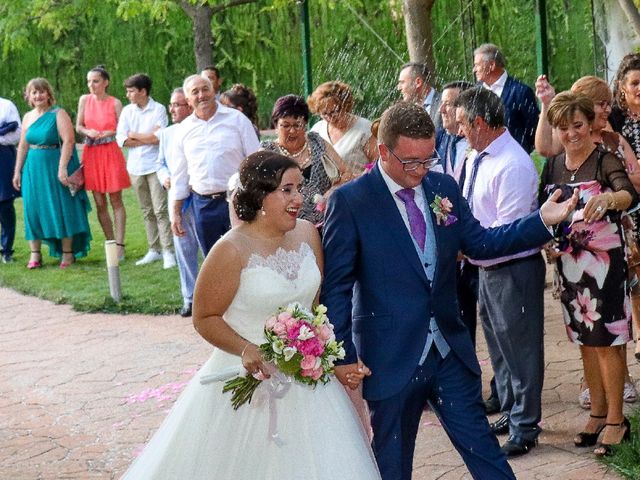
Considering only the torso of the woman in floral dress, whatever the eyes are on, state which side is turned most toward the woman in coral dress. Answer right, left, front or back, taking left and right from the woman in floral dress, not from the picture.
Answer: right

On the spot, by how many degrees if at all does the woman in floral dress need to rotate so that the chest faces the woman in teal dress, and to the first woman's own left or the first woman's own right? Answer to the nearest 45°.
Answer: approximately 90° to the first woman's own right

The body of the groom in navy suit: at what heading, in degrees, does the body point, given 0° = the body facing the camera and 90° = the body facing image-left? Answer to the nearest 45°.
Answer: approximately 315°

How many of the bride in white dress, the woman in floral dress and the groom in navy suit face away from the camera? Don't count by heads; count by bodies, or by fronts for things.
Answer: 0

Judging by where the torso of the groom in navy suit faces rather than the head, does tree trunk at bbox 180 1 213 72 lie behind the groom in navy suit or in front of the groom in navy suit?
behind

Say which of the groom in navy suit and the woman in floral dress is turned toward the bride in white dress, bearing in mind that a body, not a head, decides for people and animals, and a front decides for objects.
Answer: the woman in floral dress

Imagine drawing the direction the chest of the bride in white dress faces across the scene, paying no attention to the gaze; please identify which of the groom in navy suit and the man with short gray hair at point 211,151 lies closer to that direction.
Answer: the groom in navy suit

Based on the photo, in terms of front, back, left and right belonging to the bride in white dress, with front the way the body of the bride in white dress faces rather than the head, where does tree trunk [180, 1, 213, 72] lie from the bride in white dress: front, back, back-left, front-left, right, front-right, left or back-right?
back-left

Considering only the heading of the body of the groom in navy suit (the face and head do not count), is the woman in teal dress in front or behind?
behind

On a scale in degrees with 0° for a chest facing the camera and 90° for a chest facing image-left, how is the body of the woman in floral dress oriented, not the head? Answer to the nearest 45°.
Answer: approximately 45°

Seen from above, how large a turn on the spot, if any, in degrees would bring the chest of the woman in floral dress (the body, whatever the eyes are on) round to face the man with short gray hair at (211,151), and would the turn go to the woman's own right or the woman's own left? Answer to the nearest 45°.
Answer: approximately 90° to the woman's own right

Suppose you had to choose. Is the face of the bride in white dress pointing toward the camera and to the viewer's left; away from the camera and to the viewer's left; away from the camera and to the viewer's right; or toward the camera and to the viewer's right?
toward the camera and to the viewer's right

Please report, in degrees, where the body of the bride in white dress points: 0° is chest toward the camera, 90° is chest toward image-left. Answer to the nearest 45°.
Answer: approximately 315°
